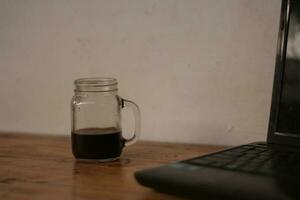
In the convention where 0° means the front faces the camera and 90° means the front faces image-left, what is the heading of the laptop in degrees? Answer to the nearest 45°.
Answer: approximately 45°
